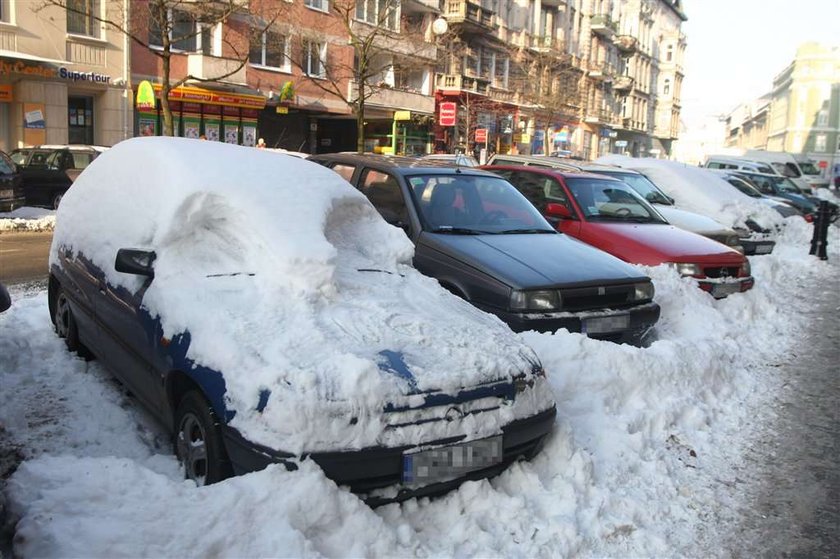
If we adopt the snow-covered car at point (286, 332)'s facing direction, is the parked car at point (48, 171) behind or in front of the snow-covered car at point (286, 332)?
behind

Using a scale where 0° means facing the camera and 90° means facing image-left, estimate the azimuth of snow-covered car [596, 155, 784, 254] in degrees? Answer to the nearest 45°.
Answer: approximately 315°

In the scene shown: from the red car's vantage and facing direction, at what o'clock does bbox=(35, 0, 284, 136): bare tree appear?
The bare tree is roughly at 6 o'clock from the red car.

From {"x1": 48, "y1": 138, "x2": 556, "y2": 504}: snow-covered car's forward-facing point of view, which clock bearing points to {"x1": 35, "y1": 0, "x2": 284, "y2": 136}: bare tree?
The bare tree is roughly at 7 o'clock from the snow-covered car.

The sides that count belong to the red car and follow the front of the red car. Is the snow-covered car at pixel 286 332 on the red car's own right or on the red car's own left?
on the red car's own right

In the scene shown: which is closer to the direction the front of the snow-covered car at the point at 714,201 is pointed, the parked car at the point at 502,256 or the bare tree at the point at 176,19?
the parked car

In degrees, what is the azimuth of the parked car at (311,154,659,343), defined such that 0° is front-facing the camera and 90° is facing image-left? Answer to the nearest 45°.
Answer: approximately 315°

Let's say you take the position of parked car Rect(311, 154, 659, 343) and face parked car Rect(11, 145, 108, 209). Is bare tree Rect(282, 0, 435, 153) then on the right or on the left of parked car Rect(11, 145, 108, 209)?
right
